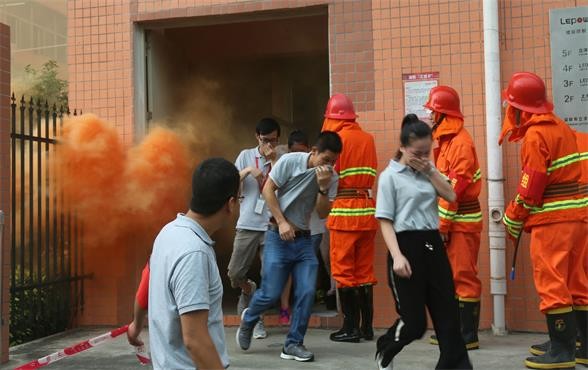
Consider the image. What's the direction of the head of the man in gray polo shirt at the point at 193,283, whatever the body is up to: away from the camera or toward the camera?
away from the camera

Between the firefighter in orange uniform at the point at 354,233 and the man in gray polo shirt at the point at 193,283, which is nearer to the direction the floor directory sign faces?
the man in gray polo shirt

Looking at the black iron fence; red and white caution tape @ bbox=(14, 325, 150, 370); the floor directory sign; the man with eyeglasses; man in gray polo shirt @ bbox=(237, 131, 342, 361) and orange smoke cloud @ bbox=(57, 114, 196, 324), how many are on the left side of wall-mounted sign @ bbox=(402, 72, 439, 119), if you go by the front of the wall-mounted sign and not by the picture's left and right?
1

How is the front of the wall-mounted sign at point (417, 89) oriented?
toward the camera

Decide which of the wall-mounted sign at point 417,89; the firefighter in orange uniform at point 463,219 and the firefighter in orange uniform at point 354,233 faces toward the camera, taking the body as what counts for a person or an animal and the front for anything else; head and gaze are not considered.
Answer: the wall-mounted sign

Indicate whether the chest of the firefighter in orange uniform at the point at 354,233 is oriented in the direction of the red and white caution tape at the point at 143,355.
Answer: no

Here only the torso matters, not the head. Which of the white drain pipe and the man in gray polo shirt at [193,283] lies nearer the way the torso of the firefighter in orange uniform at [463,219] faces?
the man in gray polo shirt

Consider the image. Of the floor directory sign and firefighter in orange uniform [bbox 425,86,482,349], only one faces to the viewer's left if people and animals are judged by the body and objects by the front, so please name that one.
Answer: the firefighter in orange uniform

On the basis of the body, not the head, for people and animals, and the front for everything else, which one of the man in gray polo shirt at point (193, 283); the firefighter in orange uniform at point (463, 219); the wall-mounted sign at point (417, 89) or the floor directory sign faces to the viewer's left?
the firefighter in orange uniform

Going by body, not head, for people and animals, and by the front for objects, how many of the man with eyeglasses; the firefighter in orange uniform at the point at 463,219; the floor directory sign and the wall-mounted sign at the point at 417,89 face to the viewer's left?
1

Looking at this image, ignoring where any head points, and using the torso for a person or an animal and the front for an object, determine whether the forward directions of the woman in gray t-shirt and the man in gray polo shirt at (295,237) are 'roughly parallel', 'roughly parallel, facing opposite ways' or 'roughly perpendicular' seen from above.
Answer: roughly parallel
